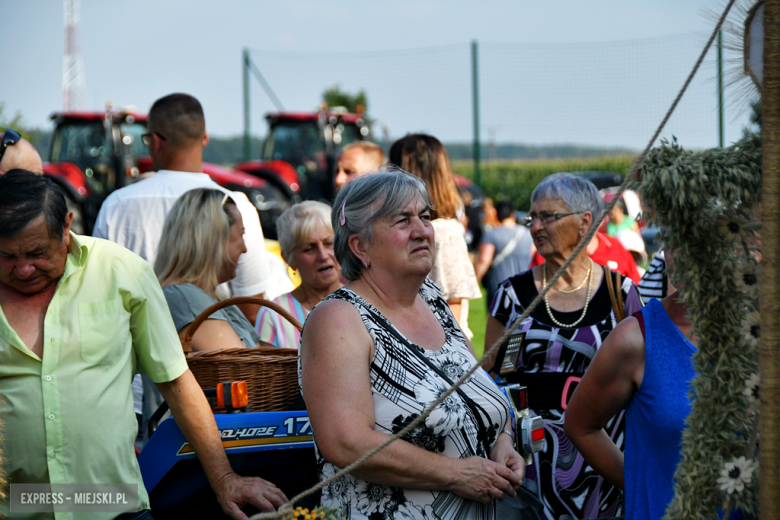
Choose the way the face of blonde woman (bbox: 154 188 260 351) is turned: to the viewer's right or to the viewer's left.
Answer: to the viewer's right

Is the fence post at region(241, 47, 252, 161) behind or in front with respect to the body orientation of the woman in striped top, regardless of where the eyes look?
behind

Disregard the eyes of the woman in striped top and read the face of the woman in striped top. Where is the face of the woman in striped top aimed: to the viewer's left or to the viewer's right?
to the viewer's right

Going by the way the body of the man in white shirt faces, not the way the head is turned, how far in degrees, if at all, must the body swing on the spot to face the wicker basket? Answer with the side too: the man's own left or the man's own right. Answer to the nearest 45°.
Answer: approximately 180°

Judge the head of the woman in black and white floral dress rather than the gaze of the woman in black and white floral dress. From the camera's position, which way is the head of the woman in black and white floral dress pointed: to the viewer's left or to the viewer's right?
to the viewer's right

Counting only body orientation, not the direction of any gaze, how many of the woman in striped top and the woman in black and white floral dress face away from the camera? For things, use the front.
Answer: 0

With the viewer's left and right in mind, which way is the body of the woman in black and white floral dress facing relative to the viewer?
facing the viewer and to the right of the viewer

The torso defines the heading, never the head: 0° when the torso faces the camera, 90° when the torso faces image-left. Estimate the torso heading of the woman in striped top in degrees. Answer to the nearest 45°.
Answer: approximately 315°

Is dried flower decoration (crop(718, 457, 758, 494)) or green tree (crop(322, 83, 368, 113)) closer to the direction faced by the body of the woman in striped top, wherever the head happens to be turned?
the dried flower decoration

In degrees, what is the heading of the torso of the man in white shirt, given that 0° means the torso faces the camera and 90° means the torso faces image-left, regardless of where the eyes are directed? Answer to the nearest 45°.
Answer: approximately 180°

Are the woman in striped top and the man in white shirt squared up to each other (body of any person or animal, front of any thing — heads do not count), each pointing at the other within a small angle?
no

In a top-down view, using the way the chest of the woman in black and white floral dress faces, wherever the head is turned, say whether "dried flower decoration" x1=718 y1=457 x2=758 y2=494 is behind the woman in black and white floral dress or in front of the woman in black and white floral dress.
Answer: in front

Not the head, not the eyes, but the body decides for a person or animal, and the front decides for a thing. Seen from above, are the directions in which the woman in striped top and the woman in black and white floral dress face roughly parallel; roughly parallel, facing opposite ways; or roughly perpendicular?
roughly parallel

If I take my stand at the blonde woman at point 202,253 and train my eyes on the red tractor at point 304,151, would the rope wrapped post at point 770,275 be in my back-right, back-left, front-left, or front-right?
back-right
